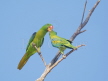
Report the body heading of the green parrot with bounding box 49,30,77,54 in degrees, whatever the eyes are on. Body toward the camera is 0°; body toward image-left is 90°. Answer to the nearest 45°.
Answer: approximately 90°

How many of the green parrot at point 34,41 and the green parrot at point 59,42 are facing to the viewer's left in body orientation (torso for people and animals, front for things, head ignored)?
1
